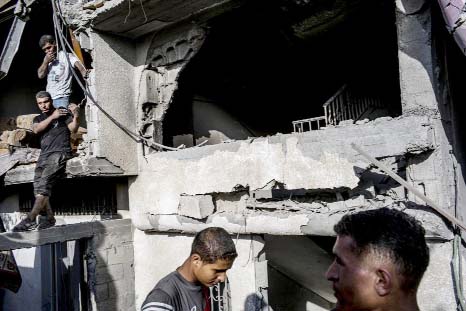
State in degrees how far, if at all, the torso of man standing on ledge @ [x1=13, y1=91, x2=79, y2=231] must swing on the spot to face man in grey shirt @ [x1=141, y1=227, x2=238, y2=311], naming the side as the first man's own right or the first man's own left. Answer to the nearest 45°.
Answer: approximately 45° to the first man's own left

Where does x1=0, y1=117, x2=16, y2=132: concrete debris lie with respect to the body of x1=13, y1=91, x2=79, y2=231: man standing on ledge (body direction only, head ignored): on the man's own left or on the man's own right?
on the man's own right

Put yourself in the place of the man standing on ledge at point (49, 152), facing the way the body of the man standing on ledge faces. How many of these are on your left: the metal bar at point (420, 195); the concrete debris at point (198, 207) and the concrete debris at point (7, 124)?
2

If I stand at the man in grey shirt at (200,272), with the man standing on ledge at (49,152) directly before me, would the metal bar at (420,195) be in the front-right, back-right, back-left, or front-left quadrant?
front-right

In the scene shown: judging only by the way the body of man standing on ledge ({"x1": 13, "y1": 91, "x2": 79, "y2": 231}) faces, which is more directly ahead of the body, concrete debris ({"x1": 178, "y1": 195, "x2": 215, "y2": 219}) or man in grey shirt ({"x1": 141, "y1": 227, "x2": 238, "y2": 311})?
the man in grey shirt

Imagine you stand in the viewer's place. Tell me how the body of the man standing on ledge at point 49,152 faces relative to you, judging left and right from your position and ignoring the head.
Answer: facing the viewer and to the left of the viewer

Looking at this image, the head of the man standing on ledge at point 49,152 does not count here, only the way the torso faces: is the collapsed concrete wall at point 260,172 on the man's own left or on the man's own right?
on the man's own left

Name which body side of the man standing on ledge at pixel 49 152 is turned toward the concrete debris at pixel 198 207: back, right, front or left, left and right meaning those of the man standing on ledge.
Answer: left

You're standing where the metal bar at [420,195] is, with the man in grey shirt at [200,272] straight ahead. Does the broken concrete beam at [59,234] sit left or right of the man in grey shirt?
right

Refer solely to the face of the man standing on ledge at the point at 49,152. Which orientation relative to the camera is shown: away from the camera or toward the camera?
toward the camera
